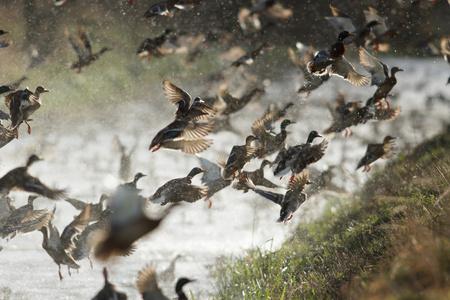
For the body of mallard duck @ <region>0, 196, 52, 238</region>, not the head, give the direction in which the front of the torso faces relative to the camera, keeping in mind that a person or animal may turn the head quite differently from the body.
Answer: to the viewer's right

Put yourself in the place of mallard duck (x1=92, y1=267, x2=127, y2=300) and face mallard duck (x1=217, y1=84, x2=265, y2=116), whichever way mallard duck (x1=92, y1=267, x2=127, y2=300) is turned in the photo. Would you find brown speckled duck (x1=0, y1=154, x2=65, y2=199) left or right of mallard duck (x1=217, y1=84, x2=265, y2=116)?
left

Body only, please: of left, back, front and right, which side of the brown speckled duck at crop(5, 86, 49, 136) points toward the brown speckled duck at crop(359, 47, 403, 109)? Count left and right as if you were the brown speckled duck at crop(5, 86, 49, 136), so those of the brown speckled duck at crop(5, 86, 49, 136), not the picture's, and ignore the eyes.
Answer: front

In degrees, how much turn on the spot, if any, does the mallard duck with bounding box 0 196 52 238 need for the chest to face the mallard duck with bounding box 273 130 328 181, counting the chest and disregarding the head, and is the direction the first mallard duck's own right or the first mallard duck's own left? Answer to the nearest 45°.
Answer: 0° — it already faces it

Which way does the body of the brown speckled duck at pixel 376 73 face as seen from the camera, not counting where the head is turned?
to the viewer's right

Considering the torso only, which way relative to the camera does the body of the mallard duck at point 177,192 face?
to the viewer's right

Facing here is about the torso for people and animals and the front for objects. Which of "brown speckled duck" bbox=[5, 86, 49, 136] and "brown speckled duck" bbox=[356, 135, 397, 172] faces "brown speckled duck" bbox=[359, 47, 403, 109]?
"brown speckled duck" bbox=[5, 86, 49, 136]

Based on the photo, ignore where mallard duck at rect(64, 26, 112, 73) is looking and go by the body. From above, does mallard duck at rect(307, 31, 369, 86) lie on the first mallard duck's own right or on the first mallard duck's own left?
on the first mallard duck's own right
